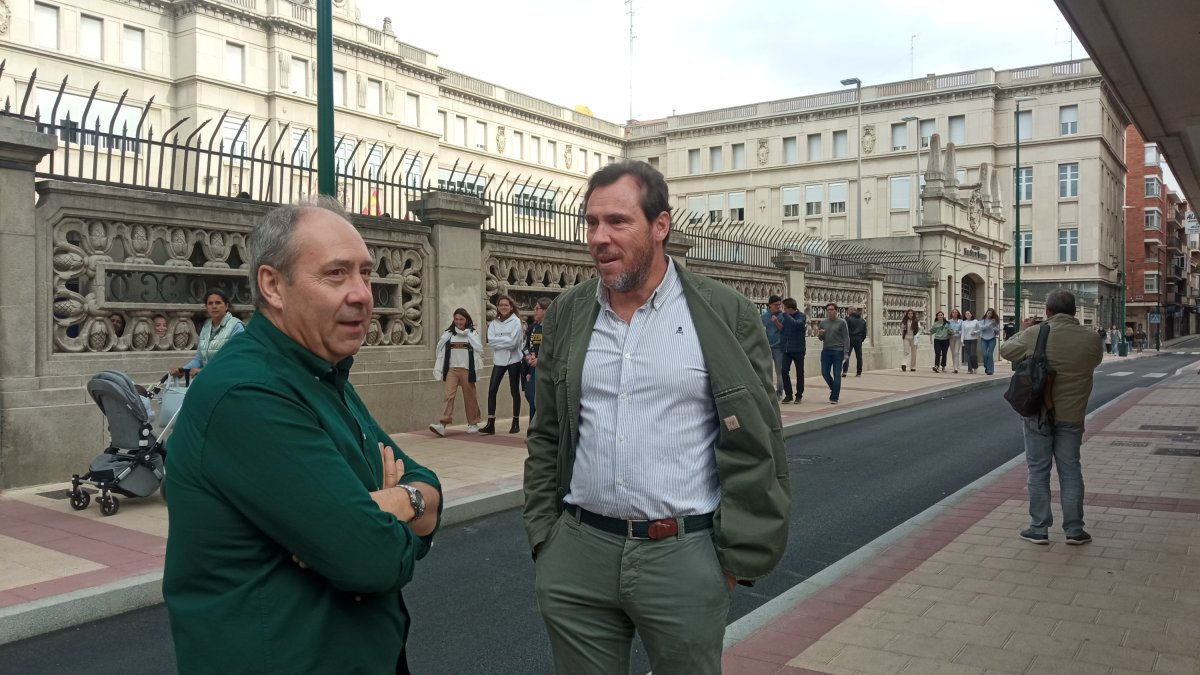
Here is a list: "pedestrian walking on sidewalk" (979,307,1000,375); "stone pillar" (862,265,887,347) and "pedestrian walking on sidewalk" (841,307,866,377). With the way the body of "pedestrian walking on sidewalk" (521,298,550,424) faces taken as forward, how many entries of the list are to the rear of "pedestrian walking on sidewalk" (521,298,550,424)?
3

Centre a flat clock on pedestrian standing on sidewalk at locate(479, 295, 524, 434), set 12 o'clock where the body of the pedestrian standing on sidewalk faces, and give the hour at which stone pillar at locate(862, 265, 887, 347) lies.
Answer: The stone pillar is roughly at 6 o'clock from the pedestrian standing on sidewalk.

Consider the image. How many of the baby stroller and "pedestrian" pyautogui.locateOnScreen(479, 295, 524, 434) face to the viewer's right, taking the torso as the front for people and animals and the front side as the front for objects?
0

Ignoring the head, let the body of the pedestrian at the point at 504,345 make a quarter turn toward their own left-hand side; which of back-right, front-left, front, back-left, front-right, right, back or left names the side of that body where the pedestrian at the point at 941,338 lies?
left

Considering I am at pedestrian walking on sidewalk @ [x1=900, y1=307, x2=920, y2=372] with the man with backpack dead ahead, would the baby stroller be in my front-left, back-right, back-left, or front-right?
front-right

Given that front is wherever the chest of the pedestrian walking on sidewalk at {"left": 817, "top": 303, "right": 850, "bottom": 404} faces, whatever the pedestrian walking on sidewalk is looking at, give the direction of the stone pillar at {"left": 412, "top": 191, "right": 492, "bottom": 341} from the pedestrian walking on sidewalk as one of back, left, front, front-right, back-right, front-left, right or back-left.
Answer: front

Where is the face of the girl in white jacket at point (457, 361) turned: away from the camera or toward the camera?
toward the camera

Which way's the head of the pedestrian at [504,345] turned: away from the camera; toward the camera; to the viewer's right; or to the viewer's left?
toward the camera

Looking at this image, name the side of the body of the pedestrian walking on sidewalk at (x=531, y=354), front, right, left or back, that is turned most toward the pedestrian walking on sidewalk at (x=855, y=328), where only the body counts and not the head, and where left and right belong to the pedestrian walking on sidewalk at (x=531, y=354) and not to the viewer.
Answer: back

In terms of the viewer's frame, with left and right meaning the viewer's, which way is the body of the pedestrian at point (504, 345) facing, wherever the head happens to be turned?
facing the viewer and to the left of the viewer

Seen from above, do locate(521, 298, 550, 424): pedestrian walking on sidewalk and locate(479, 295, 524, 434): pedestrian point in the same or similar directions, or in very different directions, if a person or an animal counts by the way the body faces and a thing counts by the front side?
same or similar directions

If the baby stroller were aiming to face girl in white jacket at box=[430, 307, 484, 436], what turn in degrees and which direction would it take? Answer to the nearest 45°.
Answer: approximately 180°

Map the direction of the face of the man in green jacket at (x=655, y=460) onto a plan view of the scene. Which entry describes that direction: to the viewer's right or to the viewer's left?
to the viewer's left

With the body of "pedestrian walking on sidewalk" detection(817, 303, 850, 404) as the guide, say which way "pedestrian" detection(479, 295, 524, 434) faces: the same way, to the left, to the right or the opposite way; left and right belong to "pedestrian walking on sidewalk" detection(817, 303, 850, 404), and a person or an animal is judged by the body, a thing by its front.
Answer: the same way
